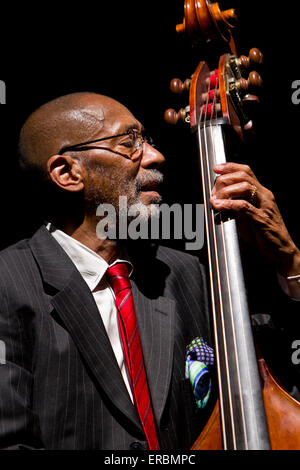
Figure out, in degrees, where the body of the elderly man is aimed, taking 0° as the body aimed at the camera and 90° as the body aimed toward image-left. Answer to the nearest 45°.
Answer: approximately 315°

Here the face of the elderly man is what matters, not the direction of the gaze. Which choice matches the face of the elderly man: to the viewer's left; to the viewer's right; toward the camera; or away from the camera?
to the viewer's right
